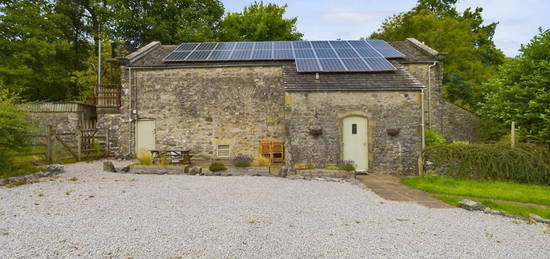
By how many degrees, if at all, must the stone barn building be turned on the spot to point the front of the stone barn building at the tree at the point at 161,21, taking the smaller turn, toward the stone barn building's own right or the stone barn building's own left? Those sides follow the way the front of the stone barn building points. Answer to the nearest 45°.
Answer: approximately 135° to the stone barn building's own right

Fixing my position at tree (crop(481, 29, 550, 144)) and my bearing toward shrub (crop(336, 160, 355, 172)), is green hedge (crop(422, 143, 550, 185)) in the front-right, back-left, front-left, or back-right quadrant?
front-left

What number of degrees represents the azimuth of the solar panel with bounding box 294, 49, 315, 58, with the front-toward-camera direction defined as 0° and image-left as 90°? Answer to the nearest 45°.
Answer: approximately 0°

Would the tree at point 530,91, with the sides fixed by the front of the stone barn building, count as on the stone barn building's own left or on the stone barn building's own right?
on the stone barn building's own left

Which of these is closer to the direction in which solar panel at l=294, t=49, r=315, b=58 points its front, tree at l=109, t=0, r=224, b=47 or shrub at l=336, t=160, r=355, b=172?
the shrub

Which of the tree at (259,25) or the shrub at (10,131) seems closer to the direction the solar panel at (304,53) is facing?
the shrub

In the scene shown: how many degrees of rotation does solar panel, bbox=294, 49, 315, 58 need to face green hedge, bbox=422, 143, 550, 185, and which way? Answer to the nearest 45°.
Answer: approximately 45° to its left

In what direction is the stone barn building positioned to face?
toward the camera

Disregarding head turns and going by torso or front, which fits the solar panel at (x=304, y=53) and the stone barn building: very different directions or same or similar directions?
same or similar directions

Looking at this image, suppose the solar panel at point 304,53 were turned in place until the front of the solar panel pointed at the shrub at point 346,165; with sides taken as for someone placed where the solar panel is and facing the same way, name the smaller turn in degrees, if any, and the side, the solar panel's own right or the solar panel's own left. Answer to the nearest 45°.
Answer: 0° — it already faces it

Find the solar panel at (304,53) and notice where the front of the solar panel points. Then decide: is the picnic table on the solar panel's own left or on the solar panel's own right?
on the solar panel's own right

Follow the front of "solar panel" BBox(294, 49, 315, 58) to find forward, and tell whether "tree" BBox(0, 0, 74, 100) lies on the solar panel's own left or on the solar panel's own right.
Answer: on the solar panel's own right

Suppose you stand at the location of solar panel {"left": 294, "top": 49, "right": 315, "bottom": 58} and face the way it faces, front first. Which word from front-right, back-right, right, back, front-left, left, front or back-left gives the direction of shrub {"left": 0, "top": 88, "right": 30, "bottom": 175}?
front-right
